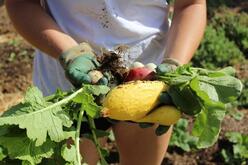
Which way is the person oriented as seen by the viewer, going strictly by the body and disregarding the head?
toward the camera

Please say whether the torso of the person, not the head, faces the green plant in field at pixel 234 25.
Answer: no

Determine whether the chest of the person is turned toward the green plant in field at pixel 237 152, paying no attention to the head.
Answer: no
